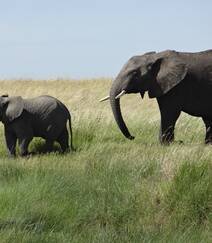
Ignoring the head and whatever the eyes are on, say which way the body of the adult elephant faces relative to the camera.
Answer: to the viewer's left

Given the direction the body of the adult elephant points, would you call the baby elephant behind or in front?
in front
